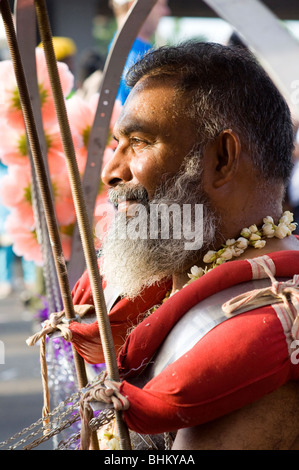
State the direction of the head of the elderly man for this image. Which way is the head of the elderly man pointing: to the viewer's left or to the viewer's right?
to the viewer's left

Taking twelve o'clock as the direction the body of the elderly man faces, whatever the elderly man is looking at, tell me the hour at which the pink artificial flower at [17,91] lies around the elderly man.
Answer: The pink artificial flower is roughly at 2 o'clock from the elderly man.

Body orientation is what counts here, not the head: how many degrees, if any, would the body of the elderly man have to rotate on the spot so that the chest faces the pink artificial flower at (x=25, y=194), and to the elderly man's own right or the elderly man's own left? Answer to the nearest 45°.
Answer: approximately 45° to the elderly man's own right

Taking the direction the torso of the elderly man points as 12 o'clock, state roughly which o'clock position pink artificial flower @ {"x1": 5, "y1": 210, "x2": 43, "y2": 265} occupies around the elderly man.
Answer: The pink artificial flower is roughly at 2 o'clock from the elderly man.

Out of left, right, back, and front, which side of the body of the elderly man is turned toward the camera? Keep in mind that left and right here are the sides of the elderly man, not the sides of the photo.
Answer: left
